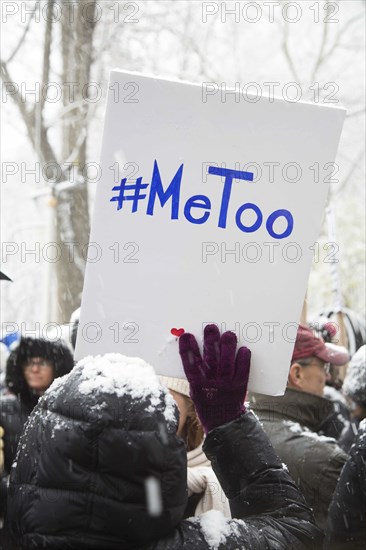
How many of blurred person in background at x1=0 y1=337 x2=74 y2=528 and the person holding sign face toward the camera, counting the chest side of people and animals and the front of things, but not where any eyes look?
1

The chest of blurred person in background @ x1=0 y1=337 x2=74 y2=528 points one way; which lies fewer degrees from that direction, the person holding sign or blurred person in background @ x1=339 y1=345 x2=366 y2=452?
the person holding sign

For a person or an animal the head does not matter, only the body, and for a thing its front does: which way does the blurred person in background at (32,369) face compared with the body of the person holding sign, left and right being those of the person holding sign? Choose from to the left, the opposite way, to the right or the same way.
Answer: the opposite way

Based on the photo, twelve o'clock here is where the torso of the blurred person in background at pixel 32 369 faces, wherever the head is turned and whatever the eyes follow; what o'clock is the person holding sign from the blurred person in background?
The person holding sign is roughly at 12 o'clock from the blurred person in background.

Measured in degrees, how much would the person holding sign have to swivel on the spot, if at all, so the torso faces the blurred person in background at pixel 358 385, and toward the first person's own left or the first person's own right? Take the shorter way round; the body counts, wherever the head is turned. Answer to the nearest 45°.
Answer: approximately 45° to the first person's own right

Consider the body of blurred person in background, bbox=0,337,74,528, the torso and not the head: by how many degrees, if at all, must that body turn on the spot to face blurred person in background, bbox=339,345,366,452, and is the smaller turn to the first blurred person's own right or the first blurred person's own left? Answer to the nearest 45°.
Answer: approximately 45° to the first blurred person's own left

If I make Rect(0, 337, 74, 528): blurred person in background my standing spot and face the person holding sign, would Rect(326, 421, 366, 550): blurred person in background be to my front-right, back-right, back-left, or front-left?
front-left

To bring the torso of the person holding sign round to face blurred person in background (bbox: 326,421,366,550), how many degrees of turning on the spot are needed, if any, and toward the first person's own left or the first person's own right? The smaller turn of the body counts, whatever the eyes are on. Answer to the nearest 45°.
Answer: approximately 45° to the first person's own right

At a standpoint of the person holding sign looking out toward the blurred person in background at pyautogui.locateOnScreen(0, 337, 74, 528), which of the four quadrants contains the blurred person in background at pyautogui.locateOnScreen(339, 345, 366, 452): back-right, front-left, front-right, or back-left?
front-right

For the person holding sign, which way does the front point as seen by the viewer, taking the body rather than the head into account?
away from the camera

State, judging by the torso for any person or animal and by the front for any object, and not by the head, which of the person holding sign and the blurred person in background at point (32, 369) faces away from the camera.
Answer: the person holding sign

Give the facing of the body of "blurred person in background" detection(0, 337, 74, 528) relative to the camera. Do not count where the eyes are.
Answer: toward the camera

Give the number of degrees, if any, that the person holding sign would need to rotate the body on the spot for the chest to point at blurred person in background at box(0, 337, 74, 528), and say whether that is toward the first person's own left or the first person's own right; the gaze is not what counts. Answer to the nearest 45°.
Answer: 0° — they already face them

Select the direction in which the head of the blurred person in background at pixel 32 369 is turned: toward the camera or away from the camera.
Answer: toward the camera
